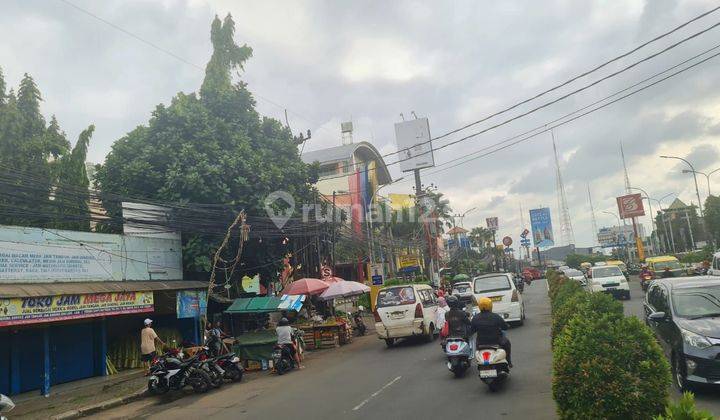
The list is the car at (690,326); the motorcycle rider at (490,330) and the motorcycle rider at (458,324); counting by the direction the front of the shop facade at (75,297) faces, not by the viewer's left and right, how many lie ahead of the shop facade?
3

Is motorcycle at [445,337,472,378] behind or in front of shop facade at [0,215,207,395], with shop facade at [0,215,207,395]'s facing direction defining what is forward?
in front

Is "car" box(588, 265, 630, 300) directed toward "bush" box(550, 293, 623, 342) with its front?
yes

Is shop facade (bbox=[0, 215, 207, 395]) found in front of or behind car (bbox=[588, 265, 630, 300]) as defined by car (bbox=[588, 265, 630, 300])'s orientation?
in front

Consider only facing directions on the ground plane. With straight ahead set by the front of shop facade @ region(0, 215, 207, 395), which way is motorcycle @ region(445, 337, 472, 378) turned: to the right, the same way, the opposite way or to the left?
to the left

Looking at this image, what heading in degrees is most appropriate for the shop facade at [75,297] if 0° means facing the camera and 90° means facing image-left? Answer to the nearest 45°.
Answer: approximately 315°

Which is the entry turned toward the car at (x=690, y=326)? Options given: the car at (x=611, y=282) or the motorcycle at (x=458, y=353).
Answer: the car at (x=611, y=282)

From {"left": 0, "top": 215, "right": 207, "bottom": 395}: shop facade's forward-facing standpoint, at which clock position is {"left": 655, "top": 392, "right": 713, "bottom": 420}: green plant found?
The green plant is roughly at 1 o'clock from the shop facade.

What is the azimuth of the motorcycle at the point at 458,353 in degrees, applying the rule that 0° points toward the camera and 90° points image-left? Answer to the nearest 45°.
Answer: approximately 180°

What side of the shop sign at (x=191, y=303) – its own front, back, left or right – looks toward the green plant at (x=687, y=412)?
front
